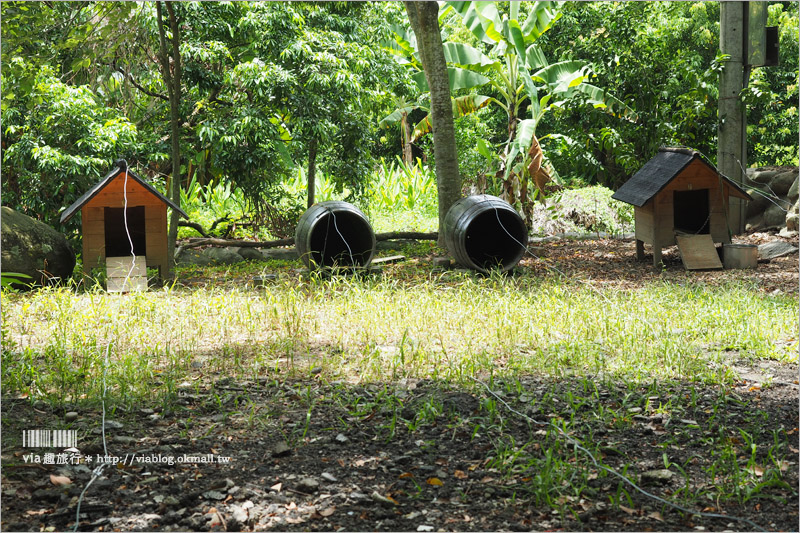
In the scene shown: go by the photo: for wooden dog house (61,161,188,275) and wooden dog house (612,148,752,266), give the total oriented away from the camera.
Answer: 0

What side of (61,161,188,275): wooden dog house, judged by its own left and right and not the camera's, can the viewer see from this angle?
front

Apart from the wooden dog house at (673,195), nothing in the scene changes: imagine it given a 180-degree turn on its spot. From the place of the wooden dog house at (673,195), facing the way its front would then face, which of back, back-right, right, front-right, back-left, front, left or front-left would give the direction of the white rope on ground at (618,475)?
back-left

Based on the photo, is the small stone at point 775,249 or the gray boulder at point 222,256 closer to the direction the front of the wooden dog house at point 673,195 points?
the small stone

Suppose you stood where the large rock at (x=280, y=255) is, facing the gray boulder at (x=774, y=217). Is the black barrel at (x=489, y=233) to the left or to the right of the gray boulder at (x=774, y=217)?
right

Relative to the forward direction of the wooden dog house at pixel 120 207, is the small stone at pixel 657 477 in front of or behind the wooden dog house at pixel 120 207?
in front

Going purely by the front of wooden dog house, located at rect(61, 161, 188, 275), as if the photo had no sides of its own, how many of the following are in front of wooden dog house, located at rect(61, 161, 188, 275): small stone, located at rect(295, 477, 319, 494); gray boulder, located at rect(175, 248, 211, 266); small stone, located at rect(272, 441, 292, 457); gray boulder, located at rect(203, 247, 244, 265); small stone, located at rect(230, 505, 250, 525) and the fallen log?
3

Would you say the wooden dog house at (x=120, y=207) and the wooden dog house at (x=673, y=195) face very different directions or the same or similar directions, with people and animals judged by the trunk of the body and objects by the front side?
same or similar directions

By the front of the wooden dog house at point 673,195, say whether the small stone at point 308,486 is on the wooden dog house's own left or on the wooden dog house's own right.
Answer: on the wooden dog house's own right

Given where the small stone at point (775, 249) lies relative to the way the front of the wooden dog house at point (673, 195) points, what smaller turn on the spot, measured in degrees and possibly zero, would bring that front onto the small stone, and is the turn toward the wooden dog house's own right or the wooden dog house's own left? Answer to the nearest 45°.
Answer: approximately 90° to the wooden dog house's own left

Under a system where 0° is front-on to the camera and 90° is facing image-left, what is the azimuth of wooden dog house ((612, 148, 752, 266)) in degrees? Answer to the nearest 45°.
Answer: approximately 315°

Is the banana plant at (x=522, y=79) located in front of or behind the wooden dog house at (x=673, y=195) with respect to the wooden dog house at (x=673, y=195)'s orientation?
behind

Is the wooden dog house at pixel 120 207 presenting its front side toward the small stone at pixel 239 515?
yes

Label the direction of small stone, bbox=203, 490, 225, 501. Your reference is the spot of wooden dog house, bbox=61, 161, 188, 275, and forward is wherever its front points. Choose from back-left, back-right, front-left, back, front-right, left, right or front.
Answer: front

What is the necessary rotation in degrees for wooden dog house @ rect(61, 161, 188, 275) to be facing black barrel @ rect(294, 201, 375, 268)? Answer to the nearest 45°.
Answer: approximately 90° to its left
